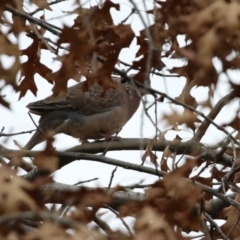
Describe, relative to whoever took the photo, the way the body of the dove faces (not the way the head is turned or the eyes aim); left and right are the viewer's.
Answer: facing to the right of the viewer

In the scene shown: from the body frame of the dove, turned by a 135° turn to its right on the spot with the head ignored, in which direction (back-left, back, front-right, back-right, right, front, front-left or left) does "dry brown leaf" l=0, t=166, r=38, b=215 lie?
front-left
